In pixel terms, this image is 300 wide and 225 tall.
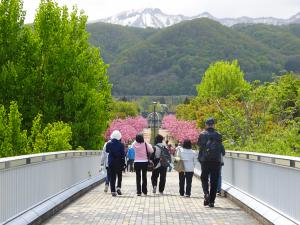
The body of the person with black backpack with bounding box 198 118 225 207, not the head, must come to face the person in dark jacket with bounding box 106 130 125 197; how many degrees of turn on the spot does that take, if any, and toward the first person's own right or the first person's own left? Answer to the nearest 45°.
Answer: approximately 45° to the first person's own left

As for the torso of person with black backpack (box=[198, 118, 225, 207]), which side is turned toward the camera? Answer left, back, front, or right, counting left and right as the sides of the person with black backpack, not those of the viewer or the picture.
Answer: back

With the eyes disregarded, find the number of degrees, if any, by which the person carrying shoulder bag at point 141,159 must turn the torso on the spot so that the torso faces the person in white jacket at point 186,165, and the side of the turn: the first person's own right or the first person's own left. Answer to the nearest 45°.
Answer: approximately 90° to the first person's own right

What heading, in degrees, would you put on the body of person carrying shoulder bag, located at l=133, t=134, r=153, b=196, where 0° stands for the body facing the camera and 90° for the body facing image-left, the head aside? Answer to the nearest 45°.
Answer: approximately 180°

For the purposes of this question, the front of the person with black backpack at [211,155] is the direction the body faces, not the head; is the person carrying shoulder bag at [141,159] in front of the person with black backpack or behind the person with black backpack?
in front

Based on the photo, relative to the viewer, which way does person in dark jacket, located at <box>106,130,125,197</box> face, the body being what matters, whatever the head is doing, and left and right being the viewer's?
facing away from the viewer
